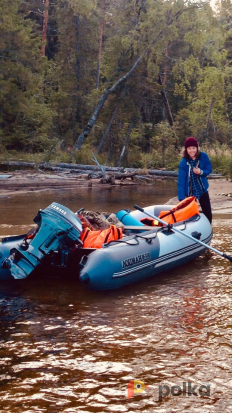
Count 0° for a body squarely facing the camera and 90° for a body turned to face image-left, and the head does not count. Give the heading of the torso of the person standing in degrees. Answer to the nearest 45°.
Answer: approximately 0°

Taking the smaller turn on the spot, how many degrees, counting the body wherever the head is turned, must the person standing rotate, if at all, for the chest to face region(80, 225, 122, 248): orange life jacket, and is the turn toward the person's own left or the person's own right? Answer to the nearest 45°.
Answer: approximately 45° to the person's own right

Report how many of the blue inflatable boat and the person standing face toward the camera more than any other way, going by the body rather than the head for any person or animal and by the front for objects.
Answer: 1

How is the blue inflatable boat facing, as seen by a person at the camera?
facing away from the viewer and to the right of the viewer
